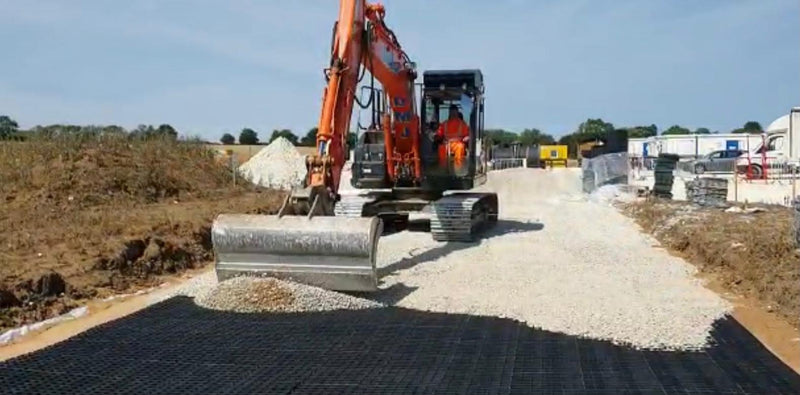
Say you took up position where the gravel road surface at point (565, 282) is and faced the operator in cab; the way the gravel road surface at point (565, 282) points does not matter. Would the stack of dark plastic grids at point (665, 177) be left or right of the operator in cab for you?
right

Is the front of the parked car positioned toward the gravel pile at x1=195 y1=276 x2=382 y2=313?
no

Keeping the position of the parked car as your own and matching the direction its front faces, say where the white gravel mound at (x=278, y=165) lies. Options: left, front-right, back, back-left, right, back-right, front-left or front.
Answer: front-left

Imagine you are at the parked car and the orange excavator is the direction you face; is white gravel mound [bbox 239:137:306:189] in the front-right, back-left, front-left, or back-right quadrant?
front-right

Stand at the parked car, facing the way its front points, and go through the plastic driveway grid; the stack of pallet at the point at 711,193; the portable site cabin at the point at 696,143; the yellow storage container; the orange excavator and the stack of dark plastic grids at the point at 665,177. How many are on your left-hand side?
4

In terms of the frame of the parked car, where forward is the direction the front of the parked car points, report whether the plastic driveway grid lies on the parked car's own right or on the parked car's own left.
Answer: on the parked car's own left

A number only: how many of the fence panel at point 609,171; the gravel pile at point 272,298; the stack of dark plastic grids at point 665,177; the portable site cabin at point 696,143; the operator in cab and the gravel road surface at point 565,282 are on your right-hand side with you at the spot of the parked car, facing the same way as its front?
1

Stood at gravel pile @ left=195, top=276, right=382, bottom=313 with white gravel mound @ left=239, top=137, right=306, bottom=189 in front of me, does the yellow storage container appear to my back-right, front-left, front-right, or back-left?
front-right

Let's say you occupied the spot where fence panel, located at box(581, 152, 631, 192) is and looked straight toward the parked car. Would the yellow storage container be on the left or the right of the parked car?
left

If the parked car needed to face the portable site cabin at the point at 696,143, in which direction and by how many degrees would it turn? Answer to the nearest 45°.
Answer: approximately 90° to its right

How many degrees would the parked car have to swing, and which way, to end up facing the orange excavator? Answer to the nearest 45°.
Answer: approximately 90° to its left

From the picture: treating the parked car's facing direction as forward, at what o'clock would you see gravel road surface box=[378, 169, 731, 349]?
The gravel road surface is roughly at 9 o'clock from the parked car.

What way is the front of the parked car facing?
to the viewer's left

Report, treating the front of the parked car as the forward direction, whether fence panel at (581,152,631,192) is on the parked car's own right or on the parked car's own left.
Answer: on the parked car's own left

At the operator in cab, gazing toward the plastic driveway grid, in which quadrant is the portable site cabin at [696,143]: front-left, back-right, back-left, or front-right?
back-left

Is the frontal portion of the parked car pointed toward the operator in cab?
no
